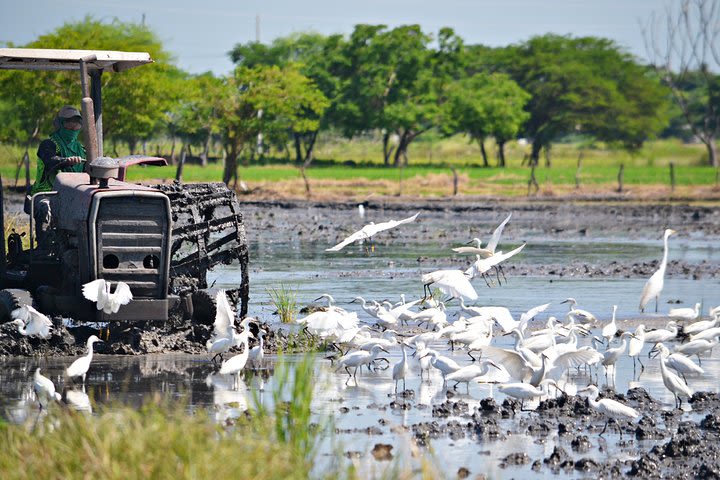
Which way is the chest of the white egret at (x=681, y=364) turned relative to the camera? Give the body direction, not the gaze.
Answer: to the viewer's left

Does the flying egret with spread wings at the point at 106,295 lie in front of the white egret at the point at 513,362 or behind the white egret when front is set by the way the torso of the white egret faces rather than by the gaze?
behind

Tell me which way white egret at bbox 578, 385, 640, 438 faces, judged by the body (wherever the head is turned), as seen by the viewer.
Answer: to the viewer's left

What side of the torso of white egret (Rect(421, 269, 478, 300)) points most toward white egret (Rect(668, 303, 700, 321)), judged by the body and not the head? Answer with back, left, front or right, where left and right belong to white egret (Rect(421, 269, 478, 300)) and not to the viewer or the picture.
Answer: back

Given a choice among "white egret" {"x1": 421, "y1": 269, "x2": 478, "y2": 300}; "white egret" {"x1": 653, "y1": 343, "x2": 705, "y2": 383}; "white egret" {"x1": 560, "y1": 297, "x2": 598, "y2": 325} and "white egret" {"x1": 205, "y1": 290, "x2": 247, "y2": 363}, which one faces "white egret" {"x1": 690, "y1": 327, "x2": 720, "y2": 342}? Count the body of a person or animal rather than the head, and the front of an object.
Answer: "white egret" {"x1": 205, "y1": 290, "x2": 247, "y2": 363}

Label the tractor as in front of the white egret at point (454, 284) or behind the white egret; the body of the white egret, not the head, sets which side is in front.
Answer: in front

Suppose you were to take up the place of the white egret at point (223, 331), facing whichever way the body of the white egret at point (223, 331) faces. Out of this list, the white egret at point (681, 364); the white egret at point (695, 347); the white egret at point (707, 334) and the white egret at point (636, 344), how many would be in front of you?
4

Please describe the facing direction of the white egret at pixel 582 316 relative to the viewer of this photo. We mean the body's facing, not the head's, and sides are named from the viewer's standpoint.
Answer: facing to the left of the viewer

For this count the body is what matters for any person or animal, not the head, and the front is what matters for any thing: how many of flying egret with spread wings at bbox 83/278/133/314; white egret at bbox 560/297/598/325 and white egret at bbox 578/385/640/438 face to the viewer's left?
2

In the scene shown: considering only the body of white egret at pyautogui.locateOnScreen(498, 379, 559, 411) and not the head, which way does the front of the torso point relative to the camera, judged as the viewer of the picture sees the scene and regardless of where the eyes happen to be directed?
to the viewer's right
